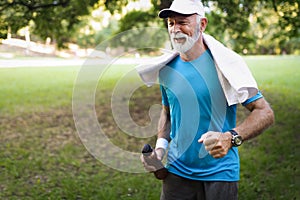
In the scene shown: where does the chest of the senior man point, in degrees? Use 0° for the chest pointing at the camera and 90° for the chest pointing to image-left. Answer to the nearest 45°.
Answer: approximately 45°

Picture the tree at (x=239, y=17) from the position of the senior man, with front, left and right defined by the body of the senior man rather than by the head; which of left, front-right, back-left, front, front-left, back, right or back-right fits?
back-right
